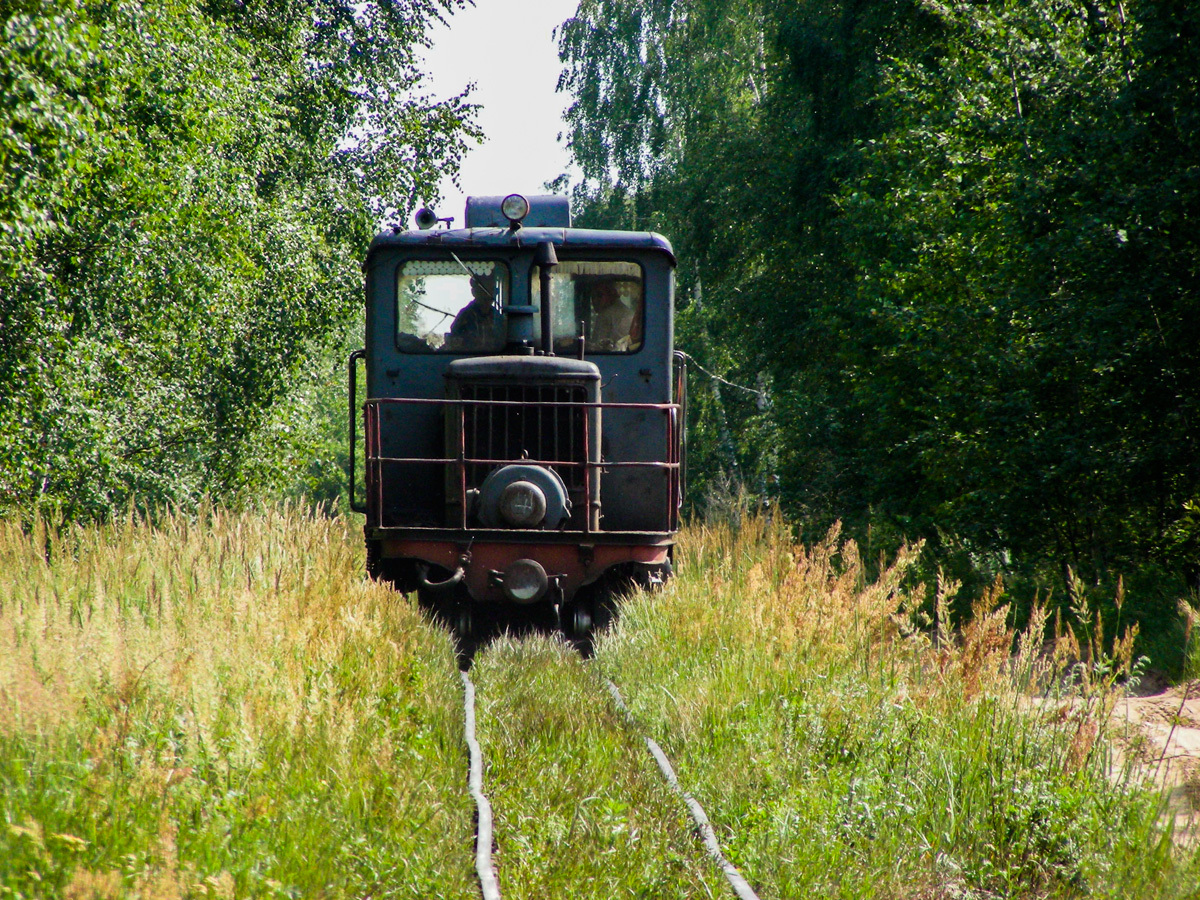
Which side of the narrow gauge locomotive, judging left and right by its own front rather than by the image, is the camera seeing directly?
front
